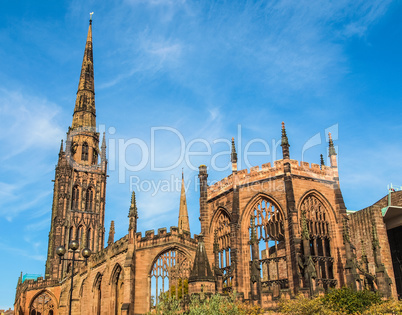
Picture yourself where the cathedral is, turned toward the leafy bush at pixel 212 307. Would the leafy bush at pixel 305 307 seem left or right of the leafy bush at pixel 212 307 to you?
left

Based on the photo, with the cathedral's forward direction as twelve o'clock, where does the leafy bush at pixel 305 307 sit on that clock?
The leafy bush is roughly at 12 o'clock from the cathedral.

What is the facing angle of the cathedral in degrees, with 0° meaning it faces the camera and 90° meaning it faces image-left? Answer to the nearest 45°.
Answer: approximately 135°
